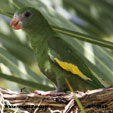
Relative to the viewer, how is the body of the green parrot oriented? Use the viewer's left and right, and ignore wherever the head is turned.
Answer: facing to the left of the viewer
